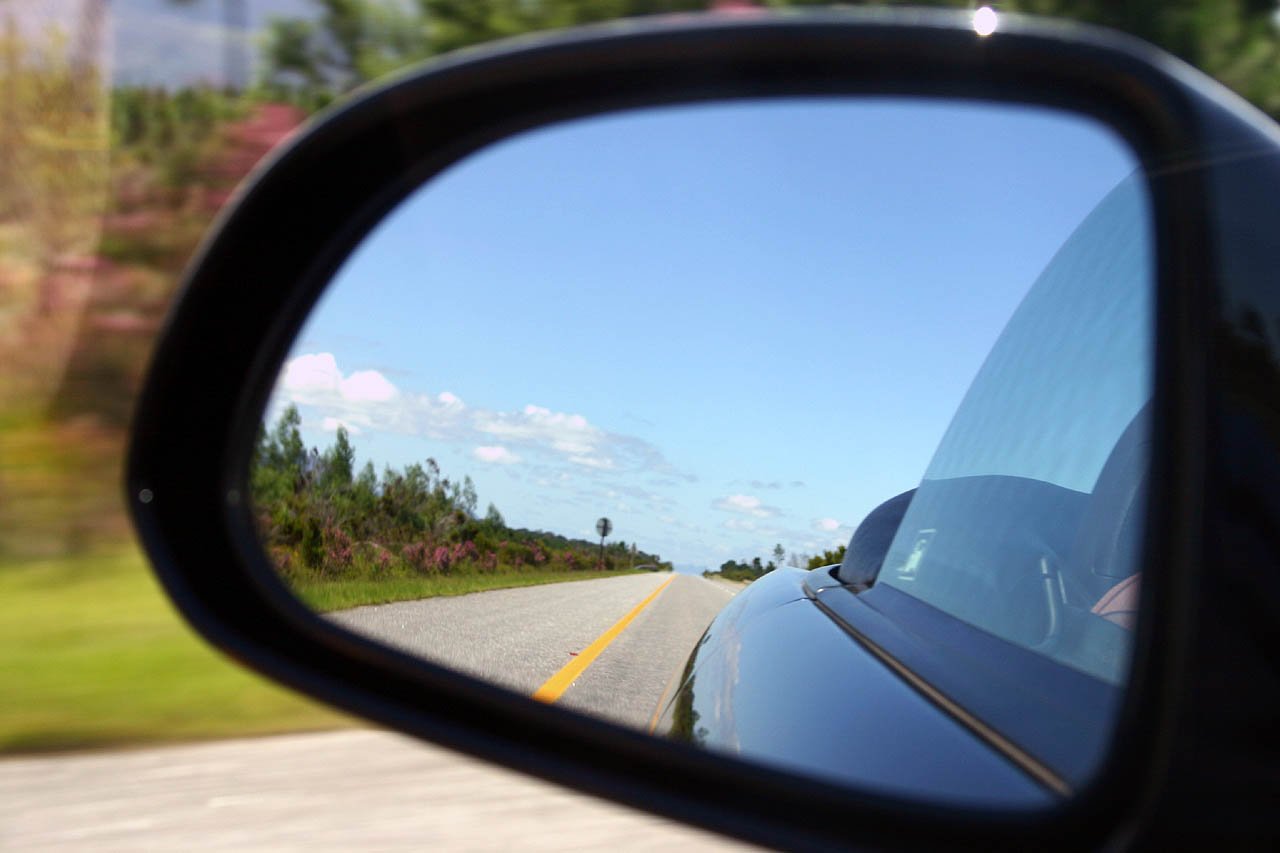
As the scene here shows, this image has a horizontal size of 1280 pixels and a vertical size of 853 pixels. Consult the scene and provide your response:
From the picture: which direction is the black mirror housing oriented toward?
toward the camera
